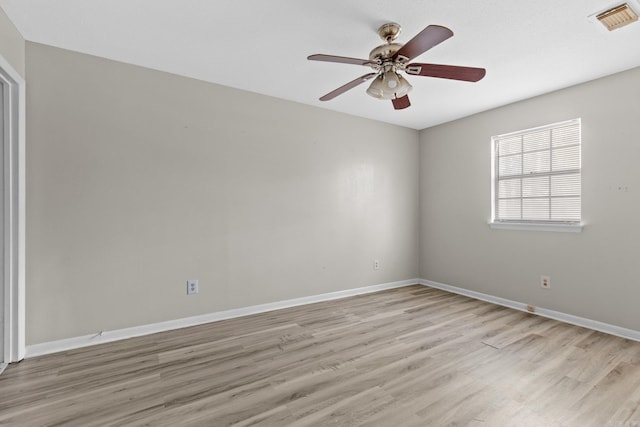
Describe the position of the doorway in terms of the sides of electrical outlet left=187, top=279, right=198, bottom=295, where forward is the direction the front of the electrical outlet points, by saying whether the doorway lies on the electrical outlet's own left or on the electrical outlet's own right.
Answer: on the electrical outlet's own right

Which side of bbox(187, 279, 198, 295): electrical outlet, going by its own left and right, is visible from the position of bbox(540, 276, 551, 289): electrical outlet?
left

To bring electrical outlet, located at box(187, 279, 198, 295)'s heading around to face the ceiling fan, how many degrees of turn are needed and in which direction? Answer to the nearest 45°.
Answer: approximately 45° to its left

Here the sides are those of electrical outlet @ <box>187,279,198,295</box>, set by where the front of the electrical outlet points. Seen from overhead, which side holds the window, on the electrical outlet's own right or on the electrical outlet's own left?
on the electrical outlet's own left
